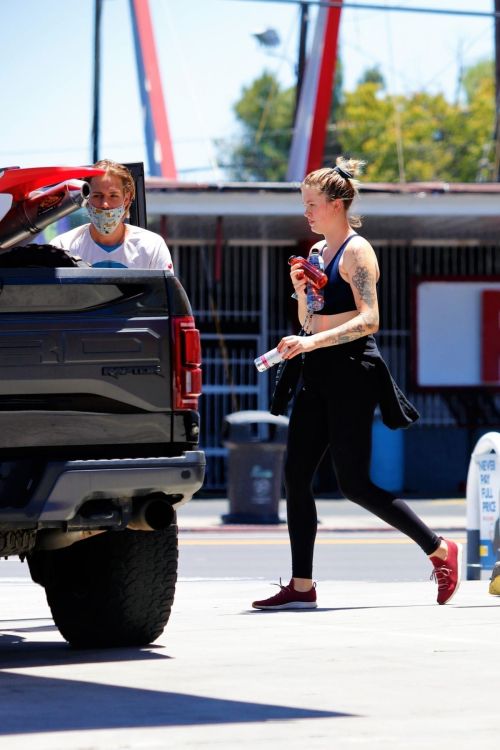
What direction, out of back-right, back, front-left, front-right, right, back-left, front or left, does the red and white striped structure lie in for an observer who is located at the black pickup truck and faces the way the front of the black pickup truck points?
front

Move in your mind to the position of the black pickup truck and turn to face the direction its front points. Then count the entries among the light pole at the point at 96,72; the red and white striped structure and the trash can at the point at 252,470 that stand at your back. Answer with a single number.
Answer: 0

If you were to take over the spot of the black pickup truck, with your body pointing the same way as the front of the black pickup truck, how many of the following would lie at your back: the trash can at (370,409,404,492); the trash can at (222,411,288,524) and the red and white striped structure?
0

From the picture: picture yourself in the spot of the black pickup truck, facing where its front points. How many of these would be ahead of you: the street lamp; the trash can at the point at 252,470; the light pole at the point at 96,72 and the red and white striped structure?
4

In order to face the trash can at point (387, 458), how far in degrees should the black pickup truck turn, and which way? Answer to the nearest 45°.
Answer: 0° — it already faces it

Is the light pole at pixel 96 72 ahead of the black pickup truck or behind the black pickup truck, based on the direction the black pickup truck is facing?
ahead

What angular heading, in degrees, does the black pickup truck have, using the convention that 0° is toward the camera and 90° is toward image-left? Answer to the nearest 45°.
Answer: approximately 180°

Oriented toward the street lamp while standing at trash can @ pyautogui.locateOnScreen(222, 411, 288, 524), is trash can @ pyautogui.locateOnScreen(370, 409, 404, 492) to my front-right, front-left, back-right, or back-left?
front-right

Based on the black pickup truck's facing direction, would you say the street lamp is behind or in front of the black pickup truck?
in front
